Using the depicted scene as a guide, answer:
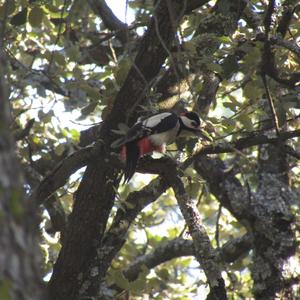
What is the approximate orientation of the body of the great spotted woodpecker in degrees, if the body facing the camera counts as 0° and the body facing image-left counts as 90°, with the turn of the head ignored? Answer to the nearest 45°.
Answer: approximately 270°
